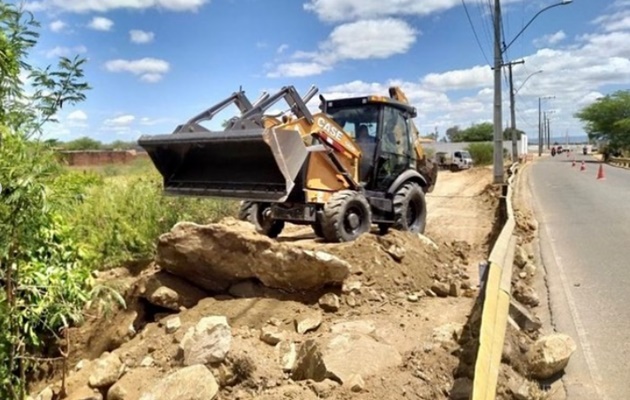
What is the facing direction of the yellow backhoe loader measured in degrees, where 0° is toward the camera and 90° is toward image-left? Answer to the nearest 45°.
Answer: approximately 45°

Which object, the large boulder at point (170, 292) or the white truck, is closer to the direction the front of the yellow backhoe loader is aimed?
the large boulder

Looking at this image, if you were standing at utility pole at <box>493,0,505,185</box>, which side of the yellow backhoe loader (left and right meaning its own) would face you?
back

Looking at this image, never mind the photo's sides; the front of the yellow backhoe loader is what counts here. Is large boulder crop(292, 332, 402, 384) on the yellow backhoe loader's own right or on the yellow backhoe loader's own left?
on the yellow backhoe loader's own left

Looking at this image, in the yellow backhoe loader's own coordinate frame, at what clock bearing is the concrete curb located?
The concrete curb is roughly at 10 o'clock from the yellow backhoe loader.

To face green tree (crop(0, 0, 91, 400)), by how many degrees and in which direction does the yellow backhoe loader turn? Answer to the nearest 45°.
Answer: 0° — it already faces it

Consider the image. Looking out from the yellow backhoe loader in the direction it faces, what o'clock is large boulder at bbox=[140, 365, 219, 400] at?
The large boulder is roughly at 11 o'clock from the yellow backhoe loader.
